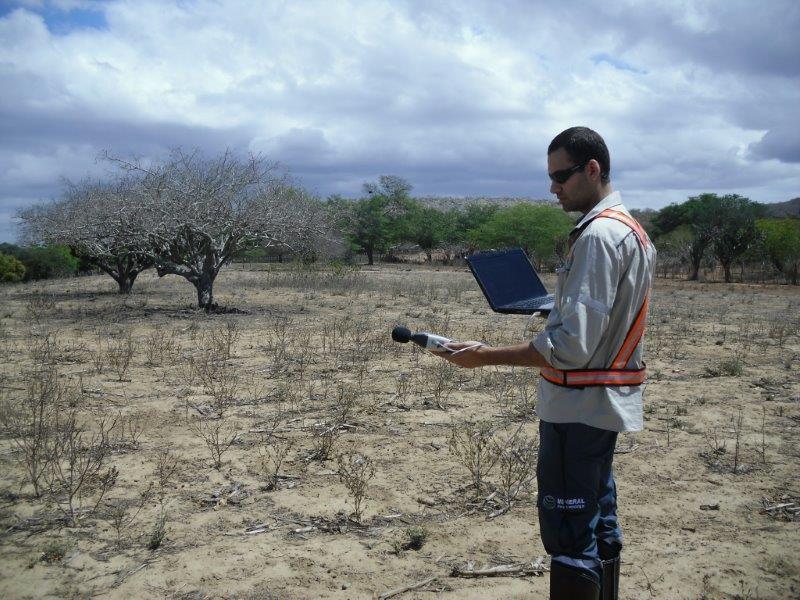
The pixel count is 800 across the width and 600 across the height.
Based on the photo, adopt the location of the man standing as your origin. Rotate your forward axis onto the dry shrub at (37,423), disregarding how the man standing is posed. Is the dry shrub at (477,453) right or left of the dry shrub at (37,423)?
right

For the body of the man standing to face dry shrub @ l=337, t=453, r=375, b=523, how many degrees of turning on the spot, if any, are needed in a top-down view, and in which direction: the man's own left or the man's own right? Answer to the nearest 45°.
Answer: approximately 45° to the man's own right

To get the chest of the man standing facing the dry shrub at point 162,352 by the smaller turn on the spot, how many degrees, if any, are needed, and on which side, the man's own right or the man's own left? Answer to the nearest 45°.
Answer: approximately 45° to the man's own right

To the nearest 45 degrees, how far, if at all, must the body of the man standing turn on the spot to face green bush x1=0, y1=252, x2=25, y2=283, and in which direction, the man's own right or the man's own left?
approximately 45° to the man's own right

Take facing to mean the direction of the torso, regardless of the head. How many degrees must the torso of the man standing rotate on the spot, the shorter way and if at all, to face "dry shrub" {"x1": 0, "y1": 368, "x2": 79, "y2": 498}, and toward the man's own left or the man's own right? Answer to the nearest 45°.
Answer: approximately 45° to the man's own right

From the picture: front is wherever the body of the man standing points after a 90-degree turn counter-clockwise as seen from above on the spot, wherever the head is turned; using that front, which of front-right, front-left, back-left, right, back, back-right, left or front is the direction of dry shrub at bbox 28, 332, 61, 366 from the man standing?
back-right

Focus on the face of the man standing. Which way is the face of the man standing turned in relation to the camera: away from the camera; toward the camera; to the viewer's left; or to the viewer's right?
to the viewer's left

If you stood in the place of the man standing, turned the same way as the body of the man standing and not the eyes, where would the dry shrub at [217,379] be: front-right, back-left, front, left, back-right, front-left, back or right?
front-right

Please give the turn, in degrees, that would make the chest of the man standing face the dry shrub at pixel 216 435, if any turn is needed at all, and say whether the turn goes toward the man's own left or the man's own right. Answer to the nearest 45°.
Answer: approximately 45° to the man's own right

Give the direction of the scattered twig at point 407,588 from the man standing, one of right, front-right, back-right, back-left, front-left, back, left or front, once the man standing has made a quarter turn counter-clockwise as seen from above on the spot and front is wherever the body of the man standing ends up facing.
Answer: back-right

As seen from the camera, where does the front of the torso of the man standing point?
to the viewer's left

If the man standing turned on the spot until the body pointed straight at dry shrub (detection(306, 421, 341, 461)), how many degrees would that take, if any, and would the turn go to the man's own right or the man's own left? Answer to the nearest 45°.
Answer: approximately 45° to the man's own right

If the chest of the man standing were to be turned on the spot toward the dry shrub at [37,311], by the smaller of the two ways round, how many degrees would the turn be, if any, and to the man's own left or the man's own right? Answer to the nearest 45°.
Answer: approximately 45° to the man's own right
